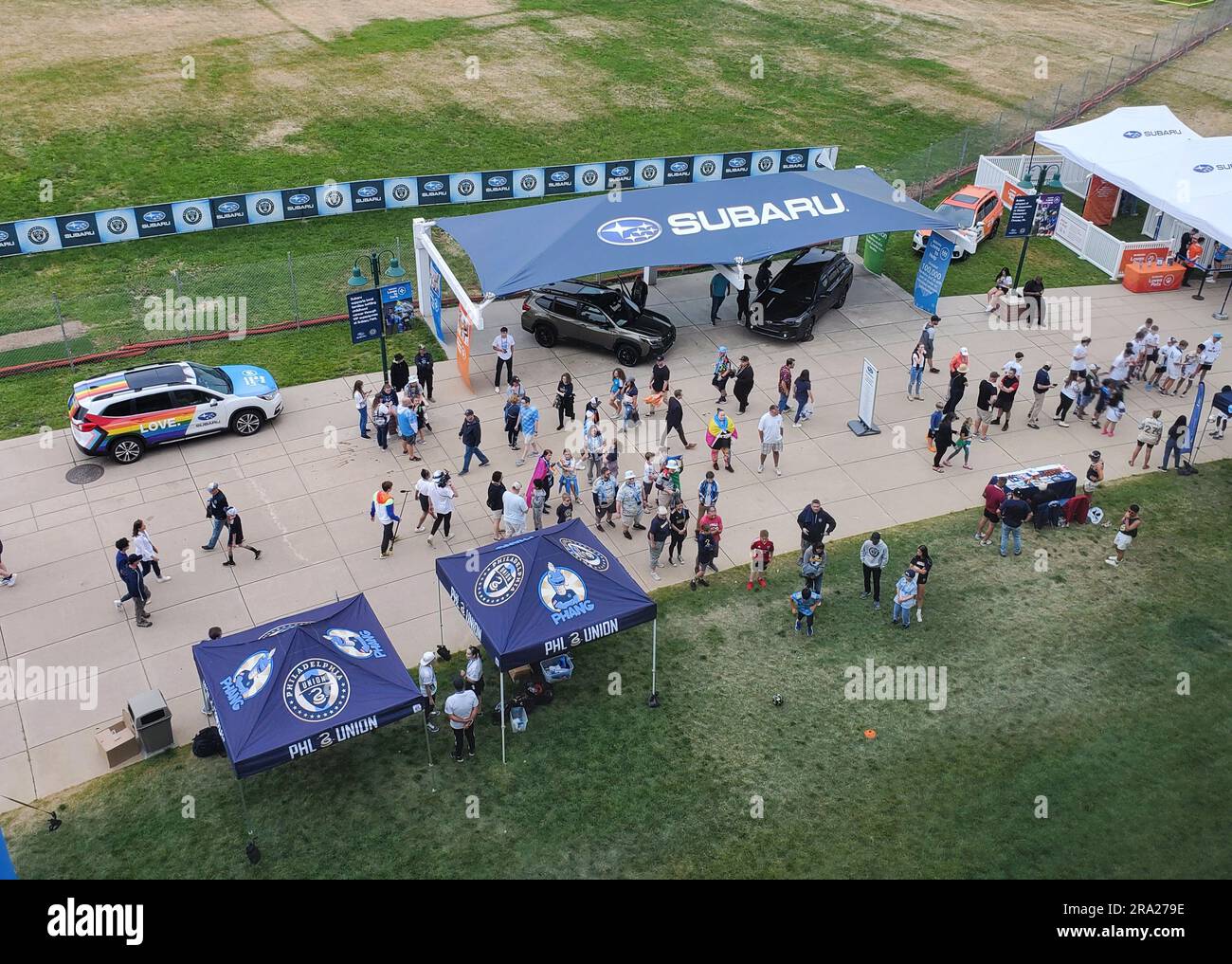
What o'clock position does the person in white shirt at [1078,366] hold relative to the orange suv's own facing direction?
The person in white shirt is roughly at 10 o'clock from the orange suv.

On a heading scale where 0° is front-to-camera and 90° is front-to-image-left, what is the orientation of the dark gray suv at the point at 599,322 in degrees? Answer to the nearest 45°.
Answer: approximately 315°

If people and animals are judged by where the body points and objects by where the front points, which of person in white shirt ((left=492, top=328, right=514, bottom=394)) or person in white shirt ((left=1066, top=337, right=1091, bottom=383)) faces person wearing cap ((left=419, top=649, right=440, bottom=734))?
person in white shirt ((left=492, top=328, right=514, bottom=394))

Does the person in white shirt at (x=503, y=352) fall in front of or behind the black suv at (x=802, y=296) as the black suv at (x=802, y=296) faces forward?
in front

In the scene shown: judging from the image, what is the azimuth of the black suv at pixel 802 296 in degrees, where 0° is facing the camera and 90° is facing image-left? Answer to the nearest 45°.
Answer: approximately 45°

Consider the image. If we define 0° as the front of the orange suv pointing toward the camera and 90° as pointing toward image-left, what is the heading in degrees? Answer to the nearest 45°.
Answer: approximately 45°

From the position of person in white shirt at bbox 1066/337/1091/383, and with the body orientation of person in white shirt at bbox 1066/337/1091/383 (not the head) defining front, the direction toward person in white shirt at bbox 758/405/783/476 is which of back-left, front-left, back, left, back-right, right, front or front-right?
back-right
